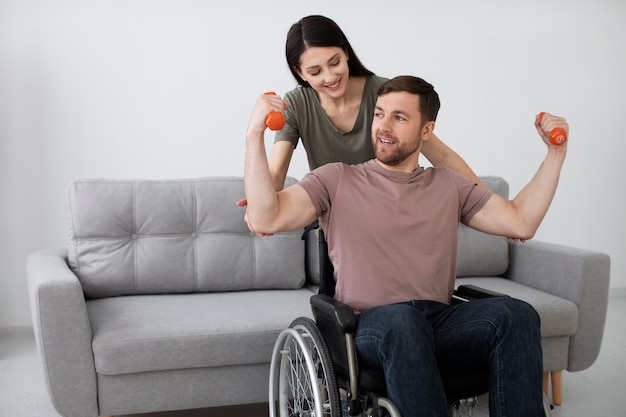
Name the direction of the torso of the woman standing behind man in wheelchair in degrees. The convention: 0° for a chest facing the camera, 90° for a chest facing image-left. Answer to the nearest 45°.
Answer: approximately 0°

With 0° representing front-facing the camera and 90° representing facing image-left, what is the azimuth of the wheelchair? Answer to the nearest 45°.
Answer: approximately 315°

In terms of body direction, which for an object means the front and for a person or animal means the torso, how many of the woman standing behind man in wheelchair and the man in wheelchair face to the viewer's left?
0

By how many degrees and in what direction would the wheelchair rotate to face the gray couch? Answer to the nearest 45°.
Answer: approximately 180°

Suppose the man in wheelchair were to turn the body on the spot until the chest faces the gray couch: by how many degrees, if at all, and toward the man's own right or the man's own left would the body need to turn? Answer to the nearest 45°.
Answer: approximately 180°

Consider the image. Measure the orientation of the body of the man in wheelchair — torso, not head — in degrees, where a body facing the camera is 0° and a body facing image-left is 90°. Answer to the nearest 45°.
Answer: approximately 315°

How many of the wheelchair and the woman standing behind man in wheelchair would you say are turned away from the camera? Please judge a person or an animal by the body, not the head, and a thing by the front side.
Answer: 0
